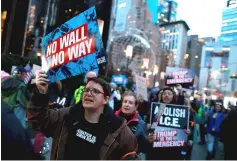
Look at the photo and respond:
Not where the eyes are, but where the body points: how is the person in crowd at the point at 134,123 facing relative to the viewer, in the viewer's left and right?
facing the viewer and to the left of the viewer

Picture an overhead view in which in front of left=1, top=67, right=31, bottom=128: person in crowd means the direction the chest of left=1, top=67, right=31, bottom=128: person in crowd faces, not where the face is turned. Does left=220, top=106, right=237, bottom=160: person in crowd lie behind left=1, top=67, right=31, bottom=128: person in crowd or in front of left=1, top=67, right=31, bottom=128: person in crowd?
in front
